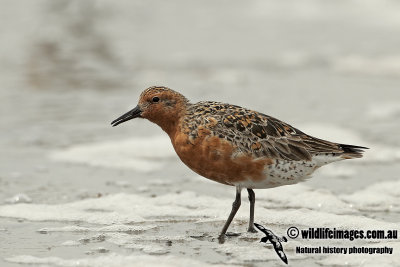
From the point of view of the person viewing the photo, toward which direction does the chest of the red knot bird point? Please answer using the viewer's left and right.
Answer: facing to the left of the viewer
